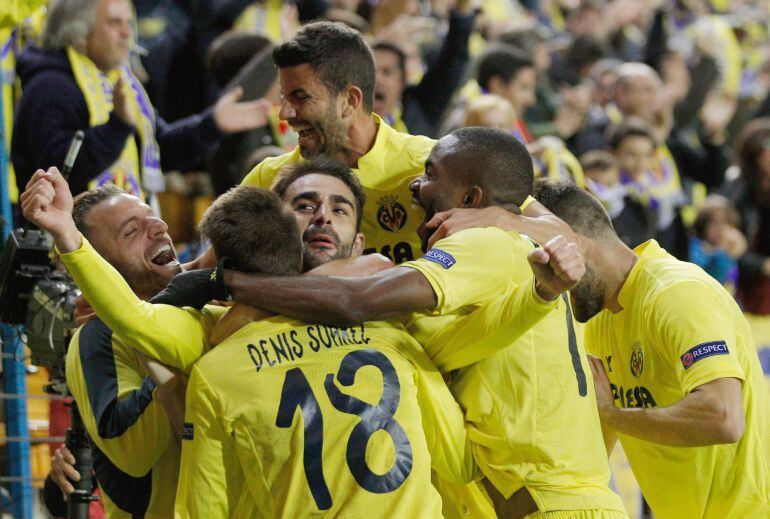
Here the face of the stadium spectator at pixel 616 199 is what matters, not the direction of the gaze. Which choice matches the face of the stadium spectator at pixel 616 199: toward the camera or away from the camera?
toward the camera

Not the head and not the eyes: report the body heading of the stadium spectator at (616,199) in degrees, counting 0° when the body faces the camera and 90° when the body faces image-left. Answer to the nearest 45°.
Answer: approximately 45°

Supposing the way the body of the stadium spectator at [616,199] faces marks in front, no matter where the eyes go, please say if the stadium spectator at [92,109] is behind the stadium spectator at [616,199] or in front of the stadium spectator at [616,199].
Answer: in front

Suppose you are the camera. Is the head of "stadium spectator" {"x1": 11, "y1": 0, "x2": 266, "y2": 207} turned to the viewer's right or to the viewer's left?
to the viewer's right
